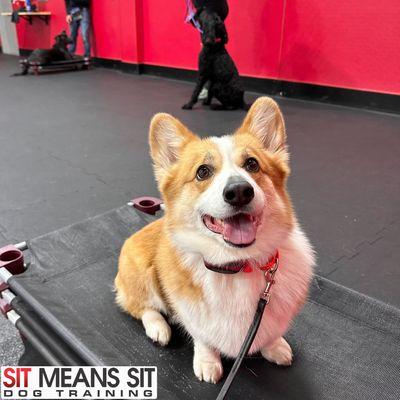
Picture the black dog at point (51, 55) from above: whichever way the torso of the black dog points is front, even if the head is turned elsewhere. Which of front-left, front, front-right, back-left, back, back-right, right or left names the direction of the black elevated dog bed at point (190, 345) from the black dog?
right

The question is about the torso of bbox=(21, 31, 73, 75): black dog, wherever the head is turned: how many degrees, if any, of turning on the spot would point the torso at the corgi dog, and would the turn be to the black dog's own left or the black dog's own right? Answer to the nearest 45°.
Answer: approximately 90° to the black dog's own right

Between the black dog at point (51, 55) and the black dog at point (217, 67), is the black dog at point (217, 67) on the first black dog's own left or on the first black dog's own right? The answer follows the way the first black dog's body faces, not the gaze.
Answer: on the first black dog's own right

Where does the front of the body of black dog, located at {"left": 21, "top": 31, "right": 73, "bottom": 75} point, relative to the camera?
to the viewer's right

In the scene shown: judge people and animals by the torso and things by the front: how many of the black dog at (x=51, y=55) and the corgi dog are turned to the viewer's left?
0

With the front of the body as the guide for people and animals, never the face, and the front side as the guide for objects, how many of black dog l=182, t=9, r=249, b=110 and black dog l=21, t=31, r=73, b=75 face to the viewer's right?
1

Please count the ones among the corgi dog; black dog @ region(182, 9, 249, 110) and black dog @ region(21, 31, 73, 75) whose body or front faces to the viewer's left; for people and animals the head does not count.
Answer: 1

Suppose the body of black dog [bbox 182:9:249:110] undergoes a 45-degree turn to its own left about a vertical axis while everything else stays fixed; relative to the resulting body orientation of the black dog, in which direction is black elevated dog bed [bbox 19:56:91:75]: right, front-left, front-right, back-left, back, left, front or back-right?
right

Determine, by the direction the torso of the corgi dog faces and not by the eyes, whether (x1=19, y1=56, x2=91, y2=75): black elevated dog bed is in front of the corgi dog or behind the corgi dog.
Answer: behind

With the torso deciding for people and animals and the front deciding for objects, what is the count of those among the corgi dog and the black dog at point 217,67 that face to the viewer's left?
1

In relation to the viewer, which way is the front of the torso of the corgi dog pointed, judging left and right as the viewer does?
facing the viewer and to the right of the viewer

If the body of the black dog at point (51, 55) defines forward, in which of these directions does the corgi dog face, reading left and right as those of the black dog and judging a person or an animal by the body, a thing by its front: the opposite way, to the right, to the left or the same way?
to the right

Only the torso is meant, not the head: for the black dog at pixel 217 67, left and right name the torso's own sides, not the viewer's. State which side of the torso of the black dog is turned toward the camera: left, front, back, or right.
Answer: left
